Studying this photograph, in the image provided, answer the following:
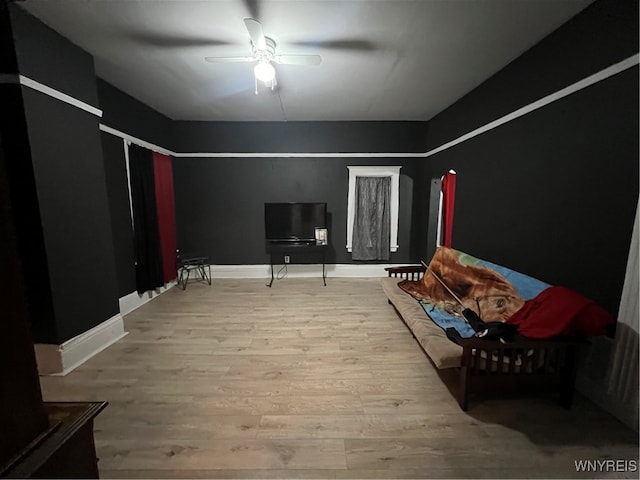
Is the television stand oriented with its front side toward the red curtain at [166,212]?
no

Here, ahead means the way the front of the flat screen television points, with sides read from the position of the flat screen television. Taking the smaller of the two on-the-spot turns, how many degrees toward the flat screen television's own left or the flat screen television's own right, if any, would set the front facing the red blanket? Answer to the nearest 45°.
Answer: approximately 45° to the flat screen television's own left

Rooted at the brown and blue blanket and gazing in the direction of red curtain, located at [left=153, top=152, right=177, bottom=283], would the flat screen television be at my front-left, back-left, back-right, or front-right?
front-right

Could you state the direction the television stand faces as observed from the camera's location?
facing the viewer

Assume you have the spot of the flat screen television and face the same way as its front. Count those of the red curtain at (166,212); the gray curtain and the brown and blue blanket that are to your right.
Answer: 1

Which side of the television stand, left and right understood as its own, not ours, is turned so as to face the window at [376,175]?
left

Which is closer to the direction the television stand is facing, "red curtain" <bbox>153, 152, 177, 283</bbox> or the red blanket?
the red blanket

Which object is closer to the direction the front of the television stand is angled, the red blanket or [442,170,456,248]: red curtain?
the red blanket

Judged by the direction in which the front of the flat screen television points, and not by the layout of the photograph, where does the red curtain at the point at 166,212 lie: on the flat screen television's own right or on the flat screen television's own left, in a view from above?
on the flat screen television's own right

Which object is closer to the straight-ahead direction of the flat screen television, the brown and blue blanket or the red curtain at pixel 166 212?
the brown and blue blanket

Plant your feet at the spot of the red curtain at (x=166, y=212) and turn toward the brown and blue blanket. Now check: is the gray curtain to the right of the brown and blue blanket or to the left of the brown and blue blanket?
left

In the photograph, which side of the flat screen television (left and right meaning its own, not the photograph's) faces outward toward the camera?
front

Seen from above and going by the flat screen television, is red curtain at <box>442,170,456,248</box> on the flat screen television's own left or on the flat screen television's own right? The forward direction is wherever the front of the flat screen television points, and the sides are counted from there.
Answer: on the flat screen television's own left

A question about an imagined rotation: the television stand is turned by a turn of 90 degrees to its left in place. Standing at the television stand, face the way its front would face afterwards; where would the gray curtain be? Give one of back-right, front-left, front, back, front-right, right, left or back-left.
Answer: front

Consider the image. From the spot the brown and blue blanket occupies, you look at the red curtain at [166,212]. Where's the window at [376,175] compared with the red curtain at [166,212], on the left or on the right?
right

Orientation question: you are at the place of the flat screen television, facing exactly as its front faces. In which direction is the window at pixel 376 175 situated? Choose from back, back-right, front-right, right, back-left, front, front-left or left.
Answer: left
